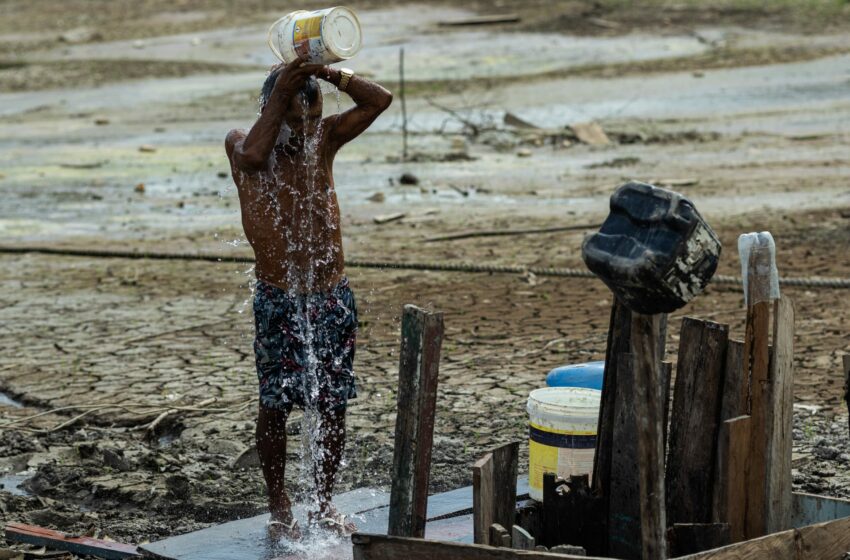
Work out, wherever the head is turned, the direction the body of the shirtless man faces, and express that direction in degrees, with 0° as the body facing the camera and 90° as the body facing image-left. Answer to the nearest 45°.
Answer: approximately 315°

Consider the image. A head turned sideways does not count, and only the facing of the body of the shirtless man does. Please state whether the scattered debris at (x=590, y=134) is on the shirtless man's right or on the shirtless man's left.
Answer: on the shirtless man's left

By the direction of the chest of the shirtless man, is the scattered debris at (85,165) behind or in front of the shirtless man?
behind

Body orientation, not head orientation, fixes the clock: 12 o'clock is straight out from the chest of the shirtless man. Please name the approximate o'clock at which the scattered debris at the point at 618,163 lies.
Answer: The scattered debris is roughly at 8 o'clock from the shirtless man.

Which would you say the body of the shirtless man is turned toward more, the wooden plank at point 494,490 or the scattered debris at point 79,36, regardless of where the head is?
the wooden plank

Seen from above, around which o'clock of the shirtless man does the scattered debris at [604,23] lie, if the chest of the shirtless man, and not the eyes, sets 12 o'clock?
The scattered debris is roughly at 8 o'clock from the shirtless man.

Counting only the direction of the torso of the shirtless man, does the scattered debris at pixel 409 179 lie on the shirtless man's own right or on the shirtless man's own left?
on the shirtless man's own left
